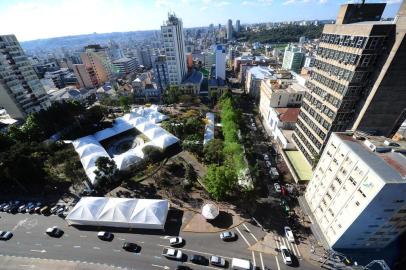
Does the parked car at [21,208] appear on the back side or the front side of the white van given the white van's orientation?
on the back side

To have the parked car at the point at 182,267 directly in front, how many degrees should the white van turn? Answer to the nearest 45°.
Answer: approximately 135° to its right

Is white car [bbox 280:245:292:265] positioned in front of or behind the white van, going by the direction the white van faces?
in front

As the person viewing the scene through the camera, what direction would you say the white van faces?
facing to the right of the viewer

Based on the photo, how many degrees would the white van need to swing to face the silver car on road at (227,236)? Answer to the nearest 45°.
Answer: approximately 135° to its left
